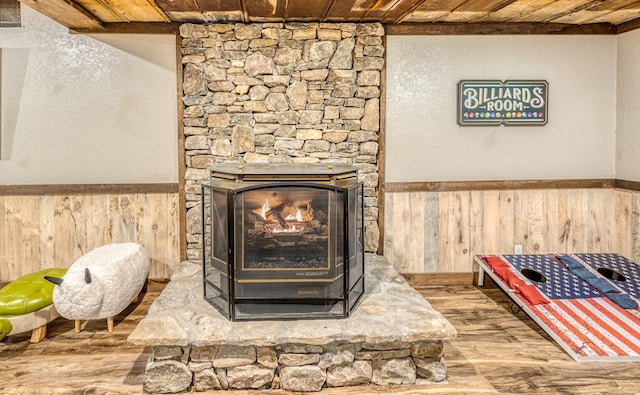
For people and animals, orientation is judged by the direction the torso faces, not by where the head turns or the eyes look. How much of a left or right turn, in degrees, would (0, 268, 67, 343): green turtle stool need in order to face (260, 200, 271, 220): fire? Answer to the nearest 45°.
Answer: approximately 90° to its left

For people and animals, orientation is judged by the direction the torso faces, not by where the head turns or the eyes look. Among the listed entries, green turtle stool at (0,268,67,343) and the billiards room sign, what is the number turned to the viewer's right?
0

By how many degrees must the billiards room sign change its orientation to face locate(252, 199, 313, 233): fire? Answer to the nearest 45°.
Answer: approximately 45° to its right

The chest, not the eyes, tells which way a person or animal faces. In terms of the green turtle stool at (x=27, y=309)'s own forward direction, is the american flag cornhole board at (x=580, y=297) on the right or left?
on its left

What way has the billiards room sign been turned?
toward the camera

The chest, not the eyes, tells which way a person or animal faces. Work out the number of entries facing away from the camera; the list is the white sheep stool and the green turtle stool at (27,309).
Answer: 0

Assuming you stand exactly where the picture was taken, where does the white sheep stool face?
facing the viewer and to the left of the viewer

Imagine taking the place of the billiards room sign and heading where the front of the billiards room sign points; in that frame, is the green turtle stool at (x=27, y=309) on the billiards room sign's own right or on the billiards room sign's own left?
on the billiards room sign's own right

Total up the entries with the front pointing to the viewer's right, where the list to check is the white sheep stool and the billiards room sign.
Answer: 0

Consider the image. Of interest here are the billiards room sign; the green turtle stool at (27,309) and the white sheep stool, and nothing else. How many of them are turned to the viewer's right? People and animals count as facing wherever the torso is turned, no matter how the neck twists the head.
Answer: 0

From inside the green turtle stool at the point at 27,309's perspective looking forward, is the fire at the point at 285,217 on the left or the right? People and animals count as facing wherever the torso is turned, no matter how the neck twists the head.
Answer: on its left
